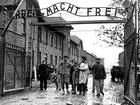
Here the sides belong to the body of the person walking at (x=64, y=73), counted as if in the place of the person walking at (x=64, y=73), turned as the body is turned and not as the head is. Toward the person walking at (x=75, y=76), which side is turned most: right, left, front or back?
left

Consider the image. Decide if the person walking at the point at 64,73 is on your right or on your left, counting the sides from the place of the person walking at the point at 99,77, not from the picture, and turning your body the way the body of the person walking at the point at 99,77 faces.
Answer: on your right

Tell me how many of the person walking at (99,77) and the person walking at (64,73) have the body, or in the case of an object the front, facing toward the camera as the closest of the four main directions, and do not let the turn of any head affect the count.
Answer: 2

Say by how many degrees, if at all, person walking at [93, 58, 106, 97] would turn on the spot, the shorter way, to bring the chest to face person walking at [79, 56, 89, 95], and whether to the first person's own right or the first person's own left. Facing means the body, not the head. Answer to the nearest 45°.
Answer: approximately 90° to the first person's own right

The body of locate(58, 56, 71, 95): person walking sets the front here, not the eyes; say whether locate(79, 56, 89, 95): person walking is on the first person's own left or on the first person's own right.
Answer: on the first person's own left

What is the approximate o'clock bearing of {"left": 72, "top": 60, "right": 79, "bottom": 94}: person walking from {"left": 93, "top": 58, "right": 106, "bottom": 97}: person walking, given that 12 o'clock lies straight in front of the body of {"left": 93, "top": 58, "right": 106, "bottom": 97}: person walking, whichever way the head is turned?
{"left": 72, "top": 60, "right": 79, "bottom": 94}: person walking is roughly at 4 o'clock from {"left": 93, "top": 58, "right": 106, "bottom": 97}: person walking.

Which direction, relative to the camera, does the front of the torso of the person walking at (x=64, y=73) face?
toward the camera

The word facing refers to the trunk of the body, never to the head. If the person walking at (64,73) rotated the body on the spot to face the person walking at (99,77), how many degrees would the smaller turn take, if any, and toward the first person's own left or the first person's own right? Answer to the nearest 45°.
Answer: approximately 90° to the first person's own left

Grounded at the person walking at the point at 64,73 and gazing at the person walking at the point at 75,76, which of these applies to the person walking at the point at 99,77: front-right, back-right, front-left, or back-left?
front-right
